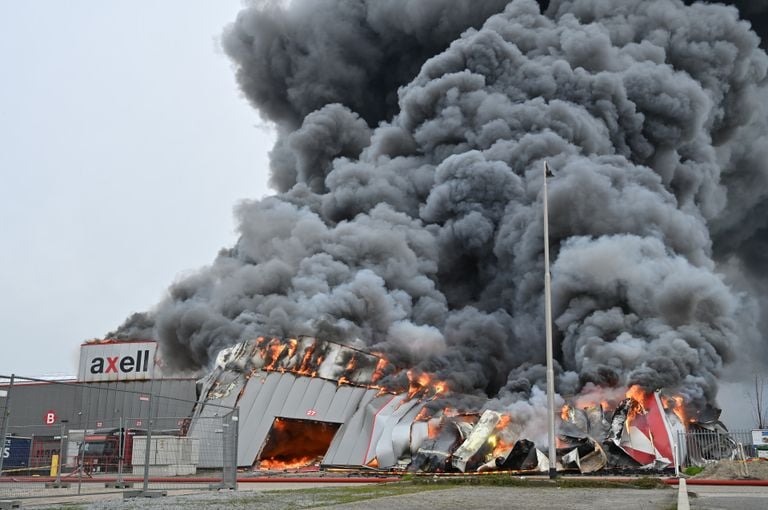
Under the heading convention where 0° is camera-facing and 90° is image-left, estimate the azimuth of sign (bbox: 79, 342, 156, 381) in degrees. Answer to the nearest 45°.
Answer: approximately 0°

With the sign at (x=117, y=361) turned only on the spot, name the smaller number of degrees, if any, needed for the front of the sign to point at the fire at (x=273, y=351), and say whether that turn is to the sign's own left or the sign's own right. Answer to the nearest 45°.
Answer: approximately 45° to the sign's own left

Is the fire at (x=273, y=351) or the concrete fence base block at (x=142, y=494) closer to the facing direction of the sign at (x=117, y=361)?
the concrete fence base block

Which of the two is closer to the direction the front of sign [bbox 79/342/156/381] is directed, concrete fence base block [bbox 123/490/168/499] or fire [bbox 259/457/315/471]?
the concrete fence base block

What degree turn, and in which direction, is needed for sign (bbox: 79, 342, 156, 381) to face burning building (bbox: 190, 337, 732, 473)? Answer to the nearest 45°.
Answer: approximately 45° to its left

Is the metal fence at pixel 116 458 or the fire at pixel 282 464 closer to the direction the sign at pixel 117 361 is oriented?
the metal fence

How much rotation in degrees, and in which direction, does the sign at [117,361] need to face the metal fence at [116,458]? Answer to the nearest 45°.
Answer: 0° — it already faces it

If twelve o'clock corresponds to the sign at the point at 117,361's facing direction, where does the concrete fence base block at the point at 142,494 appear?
The concrete fence base block is roughly at 12 o'clock from the sign.
